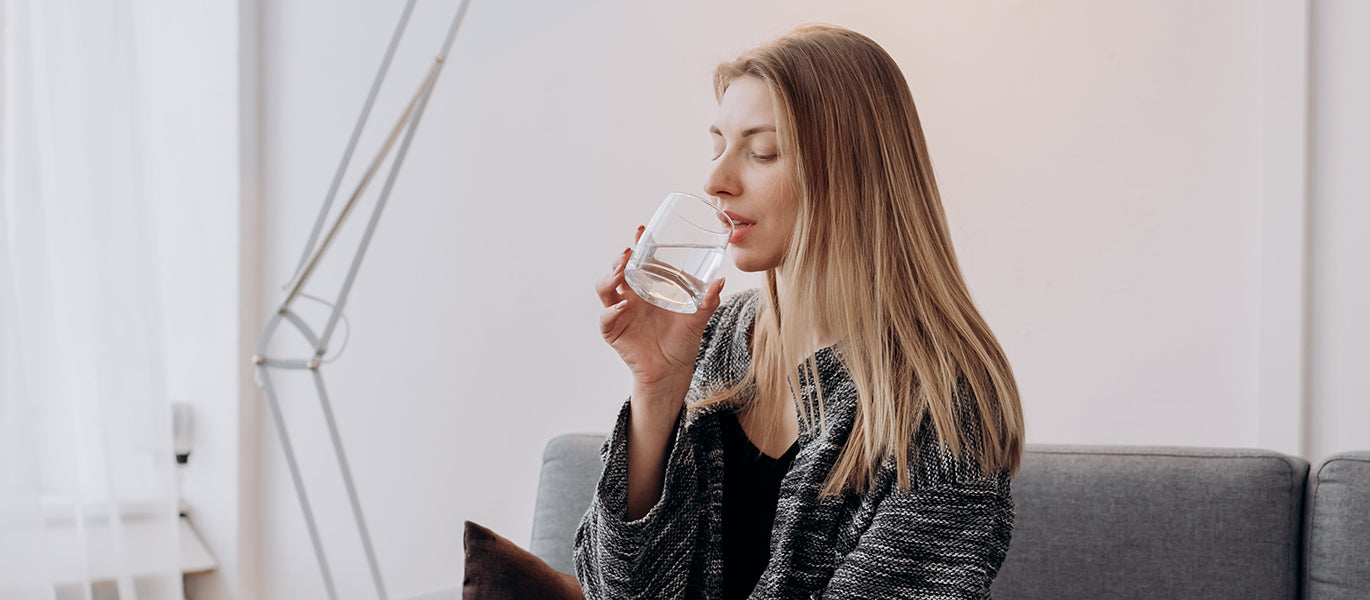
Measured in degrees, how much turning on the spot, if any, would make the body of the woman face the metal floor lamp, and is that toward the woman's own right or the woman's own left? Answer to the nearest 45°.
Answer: approximately 45° to the woman's own right

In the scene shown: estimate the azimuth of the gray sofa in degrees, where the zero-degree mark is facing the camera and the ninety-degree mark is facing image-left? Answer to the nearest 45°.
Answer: approximately 0°

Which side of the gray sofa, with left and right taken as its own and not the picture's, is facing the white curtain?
right

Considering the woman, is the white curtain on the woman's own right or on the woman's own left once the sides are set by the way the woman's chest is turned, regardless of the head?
on the woman's own right
